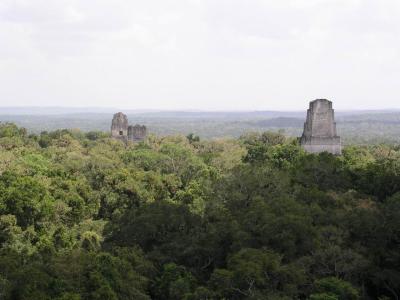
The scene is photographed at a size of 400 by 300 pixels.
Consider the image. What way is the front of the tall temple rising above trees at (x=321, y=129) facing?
away from the camera
